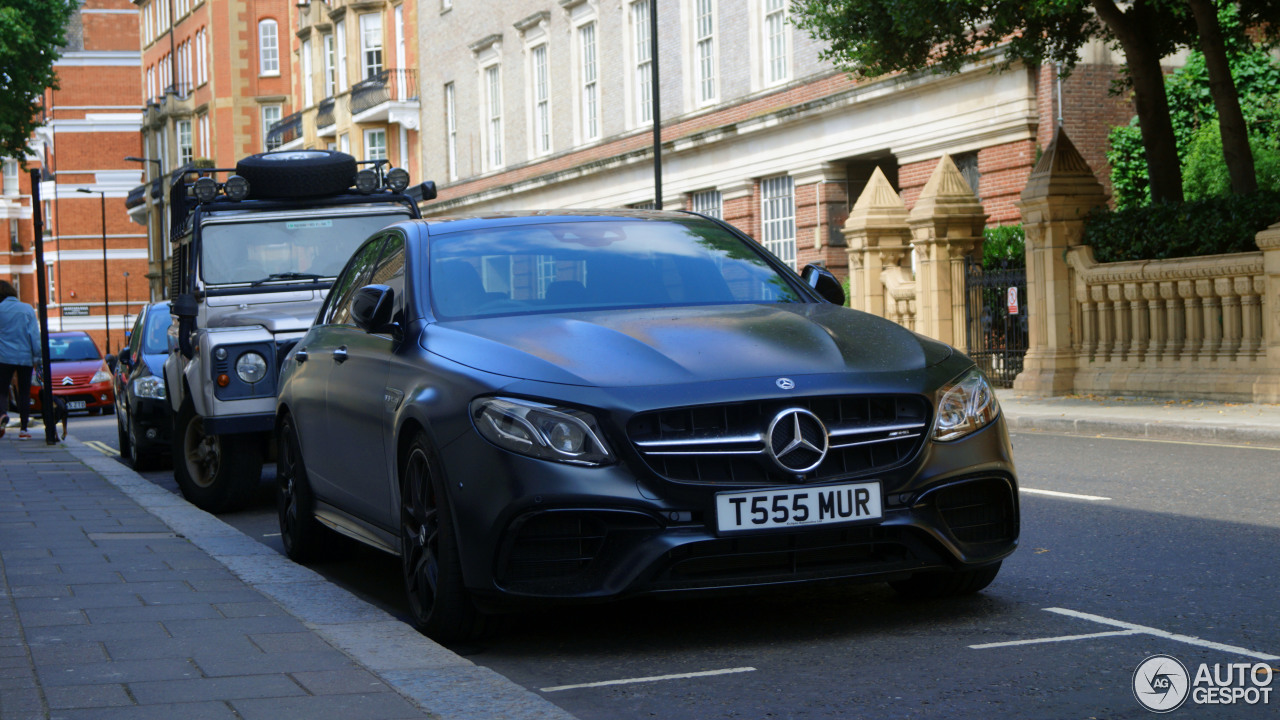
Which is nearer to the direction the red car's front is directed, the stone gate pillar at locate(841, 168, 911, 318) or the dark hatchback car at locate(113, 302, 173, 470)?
the dark hatchback car

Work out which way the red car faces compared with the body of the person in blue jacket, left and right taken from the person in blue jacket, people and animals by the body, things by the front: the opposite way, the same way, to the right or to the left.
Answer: the opposite way

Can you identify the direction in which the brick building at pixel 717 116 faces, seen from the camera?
facing the viewer and to the left of the viewer

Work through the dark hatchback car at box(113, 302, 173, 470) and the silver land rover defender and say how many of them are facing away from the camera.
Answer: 0

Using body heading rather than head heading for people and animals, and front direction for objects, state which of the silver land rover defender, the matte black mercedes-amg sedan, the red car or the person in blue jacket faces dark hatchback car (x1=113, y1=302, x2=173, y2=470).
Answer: the red car

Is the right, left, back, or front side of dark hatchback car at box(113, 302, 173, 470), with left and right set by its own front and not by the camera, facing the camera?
front

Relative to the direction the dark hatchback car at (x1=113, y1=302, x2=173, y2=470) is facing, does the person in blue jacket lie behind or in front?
behind

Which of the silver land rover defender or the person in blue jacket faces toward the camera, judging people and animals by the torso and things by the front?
the silver land rover defender

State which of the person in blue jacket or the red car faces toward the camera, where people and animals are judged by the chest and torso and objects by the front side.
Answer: the red car

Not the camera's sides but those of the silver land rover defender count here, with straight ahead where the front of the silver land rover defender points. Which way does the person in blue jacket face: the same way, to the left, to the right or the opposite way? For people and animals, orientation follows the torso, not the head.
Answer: the opposite way

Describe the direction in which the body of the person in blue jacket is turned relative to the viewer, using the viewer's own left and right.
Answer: facing away from the viewer

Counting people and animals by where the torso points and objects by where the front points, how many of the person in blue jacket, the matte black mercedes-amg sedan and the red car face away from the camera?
1

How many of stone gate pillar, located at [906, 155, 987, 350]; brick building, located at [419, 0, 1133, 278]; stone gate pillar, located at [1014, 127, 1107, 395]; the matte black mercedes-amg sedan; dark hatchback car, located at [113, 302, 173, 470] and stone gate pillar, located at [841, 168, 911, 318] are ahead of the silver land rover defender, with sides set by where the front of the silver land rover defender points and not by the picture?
1

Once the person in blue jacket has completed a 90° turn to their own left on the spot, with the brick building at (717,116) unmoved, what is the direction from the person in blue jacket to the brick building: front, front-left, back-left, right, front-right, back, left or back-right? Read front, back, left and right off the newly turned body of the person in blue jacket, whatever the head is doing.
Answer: back-right

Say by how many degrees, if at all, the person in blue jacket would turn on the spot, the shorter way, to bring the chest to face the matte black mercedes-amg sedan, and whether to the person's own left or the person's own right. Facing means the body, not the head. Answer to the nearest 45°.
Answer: approximately 180°

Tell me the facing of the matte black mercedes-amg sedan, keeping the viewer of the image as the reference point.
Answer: facing the viewer and to the right of the viewer

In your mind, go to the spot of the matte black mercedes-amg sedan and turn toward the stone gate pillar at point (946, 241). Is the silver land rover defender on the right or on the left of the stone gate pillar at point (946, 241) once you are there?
left

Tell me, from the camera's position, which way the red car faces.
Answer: facing the viewer

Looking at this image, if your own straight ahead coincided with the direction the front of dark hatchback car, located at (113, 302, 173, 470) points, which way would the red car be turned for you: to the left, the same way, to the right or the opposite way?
the same way
